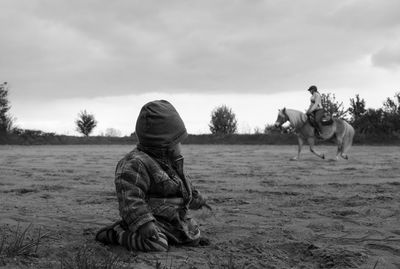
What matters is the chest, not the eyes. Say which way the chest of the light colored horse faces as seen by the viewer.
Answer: to the viewer's left
